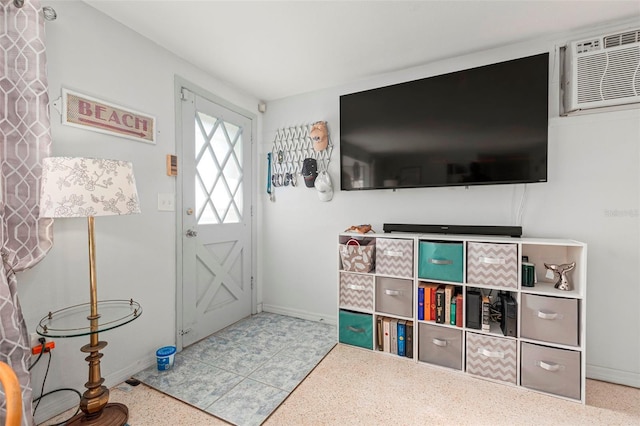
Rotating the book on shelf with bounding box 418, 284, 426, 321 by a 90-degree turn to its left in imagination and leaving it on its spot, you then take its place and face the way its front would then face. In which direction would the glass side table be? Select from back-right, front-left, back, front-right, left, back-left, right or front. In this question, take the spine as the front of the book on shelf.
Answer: back-right

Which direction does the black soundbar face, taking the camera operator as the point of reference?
facing the viewer

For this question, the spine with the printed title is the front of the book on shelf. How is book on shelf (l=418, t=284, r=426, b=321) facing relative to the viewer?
toward the camera

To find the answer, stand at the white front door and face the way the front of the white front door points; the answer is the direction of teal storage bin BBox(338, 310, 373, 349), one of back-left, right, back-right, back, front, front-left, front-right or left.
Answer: front

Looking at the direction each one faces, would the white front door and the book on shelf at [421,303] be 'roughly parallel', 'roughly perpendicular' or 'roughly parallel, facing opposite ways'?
roughly perpendicular

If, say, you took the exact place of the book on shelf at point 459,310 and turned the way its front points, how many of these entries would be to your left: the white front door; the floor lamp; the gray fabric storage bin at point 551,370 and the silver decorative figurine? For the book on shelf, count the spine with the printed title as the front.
2

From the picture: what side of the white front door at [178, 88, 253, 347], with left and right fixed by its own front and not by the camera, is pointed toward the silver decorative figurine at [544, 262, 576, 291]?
front

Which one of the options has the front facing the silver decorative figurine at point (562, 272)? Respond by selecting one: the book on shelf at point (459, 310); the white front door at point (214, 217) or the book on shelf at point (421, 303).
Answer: the white front door

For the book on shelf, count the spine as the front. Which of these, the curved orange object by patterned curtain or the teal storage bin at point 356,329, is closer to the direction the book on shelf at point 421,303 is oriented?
the curved orange object by patterned curtain

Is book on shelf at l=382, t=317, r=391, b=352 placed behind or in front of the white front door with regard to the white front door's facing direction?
in front

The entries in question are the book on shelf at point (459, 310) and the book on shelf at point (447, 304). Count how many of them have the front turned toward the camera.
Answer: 2
